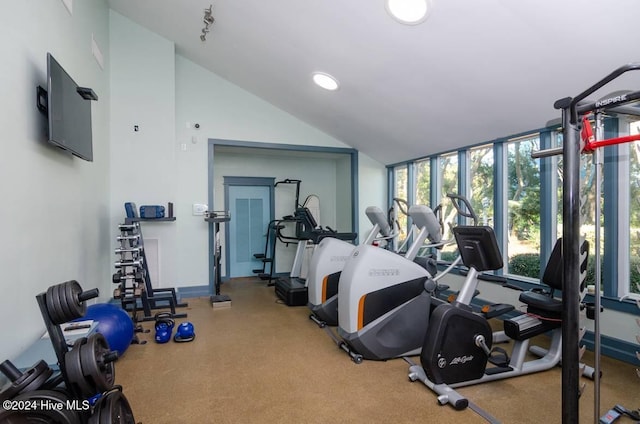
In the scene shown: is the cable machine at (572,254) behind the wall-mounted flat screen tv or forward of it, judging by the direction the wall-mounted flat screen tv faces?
forward

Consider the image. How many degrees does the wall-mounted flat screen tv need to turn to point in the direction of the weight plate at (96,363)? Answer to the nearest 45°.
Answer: approximately 45° to its right

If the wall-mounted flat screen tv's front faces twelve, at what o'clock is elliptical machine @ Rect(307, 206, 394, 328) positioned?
The elliptical machine is roughly at 11 o'clock from the wall-mounted flat screen tv.

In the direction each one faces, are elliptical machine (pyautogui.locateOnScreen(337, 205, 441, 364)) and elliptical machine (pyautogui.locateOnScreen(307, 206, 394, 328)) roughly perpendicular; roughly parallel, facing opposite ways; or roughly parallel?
roughly parallel

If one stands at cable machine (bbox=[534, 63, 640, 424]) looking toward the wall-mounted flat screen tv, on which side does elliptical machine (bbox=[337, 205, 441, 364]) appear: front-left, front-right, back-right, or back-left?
front-right

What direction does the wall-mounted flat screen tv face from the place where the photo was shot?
facing the viewer and to the right of the viewer

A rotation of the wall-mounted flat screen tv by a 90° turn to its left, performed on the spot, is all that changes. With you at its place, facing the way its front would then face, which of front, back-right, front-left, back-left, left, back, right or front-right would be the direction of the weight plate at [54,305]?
back-right

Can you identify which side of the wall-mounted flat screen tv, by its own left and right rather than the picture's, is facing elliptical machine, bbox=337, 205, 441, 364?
front
